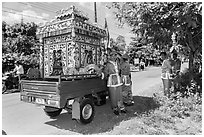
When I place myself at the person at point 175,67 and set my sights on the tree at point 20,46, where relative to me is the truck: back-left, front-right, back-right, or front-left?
front-left

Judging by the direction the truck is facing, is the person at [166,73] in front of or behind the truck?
in front

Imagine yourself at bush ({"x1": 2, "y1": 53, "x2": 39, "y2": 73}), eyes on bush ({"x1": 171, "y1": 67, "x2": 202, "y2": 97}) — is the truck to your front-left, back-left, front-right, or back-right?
front-right

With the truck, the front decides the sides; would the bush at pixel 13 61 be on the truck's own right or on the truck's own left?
on the truck's own left

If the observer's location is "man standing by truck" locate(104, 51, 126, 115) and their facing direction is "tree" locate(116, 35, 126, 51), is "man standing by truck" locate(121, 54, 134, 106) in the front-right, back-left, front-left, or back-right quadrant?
front-right

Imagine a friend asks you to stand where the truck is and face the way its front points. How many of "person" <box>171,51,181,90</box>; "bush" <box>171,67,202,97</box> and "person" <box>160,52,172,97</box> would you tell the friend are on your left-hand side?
0

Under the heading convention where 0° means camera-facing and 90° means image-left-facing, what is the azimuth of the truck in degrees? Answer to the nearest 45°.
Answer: approximately 225°

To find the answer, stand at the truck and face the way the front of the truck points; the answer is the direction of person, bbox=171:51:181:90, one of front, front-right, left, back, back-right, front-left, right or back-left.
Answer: front-right

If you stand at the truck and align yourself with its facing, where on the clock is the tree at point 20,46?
The tree is roughly at 10 o'clock from the truck.

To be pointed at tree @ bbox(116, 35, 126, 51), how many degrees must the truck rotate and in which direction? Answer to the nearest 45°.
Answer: approximately 45° to its left

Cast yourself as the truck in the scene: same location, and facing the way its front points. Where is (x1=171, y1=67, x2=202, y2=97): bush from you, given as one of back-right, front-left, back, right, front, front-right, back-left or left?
front-right

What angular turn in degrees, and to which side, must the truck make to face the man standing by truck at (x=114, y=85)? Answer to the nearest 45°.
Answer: approximately 45° to its right
